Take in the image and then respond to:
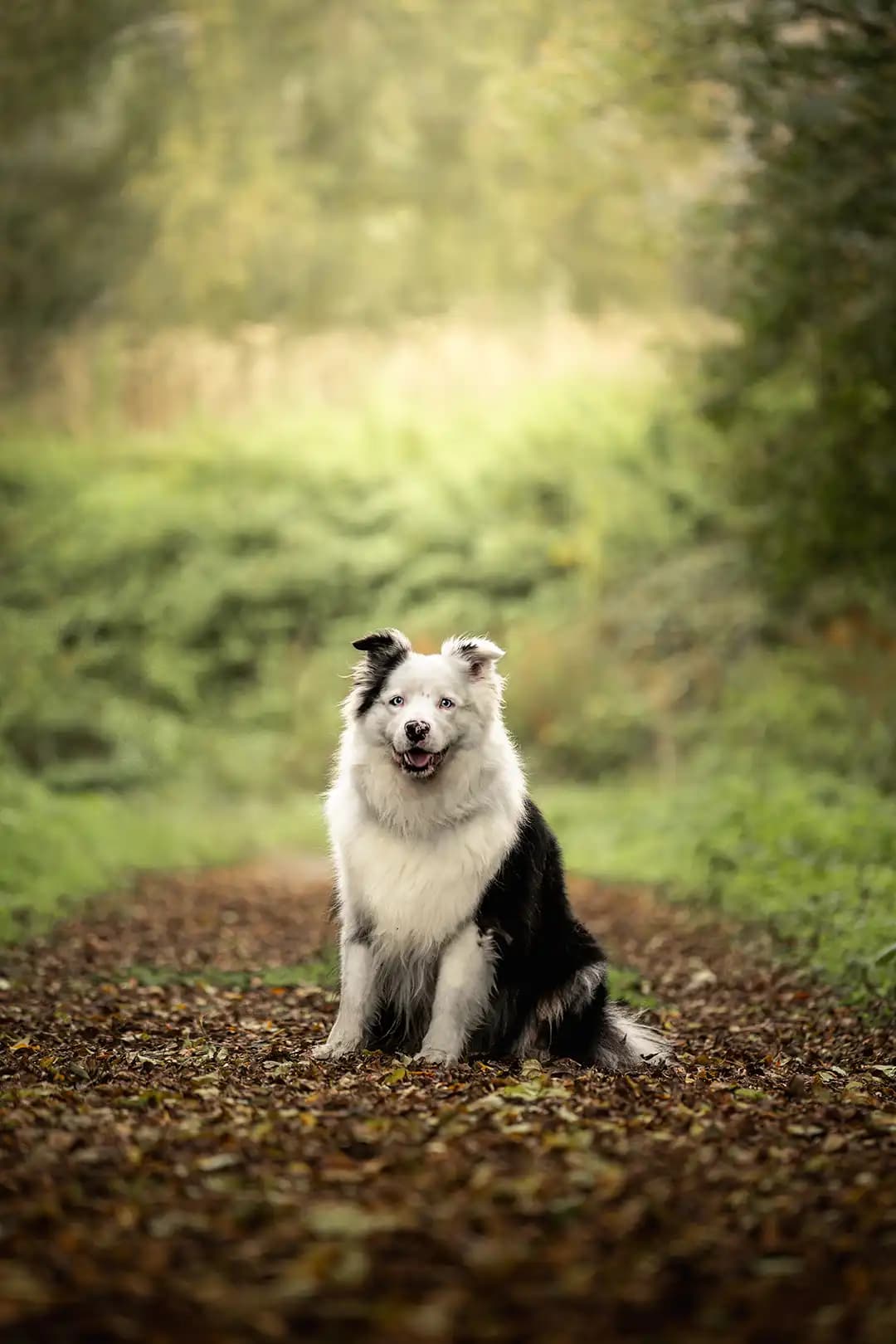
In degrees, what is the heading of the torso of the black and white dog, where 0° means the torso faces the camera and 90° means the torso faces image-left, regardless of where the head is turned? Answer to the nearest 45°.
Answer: approximately 45°
